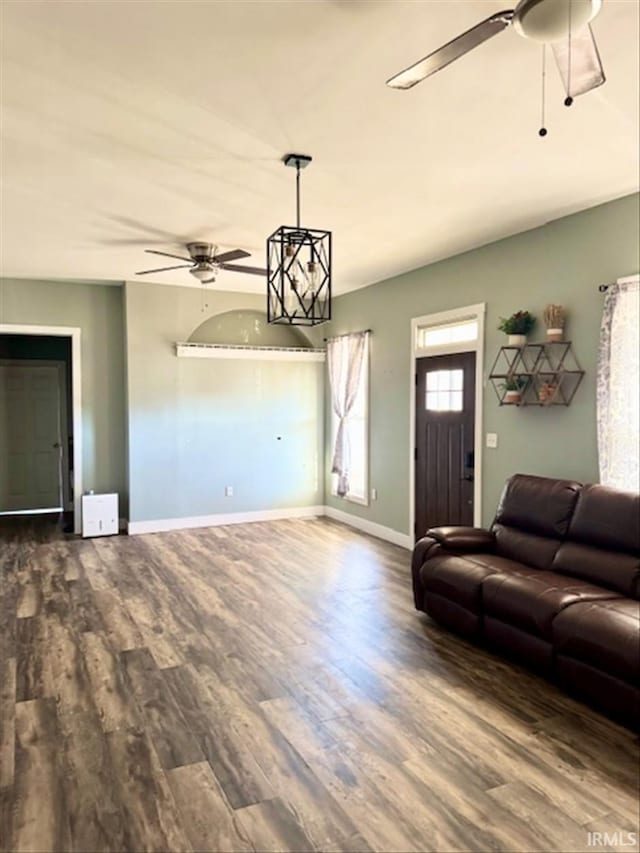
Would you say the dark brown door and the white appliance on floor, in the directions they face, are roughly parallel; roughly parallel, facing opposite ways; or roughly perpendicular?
roughly perpendicular

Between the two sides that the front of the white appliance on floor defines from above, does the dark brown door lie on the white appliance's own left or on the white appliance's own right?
on the white appliance's own left

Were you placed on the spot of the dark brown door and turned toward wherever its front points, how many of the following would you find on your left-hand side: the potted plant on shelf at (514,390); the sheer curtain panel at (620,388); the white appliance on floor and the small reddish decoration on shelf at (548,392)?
3

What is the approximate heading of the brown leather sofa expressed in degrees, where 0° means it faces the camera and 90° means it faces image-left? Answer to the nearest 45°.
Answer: approximately 45°

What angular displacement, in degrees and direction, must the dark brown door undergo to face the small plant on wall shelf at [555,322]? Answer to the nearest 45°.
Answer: approximately 90° to its left

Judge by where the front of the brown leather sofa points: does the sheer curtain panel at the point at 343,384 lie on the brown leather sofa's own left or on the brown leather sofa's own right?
on the brown leather sofa's own right

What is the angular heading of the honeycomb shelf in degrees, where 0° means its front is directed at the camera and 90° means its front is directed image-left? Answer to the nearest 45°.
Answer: approximately 45°

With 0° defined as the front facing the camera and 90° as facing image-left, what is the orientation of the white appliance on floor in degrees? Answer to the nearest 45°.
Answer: approximately 0°

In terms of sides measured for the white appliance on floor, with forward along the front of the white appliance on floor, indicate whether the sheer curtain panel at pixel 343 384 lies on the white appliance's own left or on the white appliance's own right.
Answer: on the white appliance's own left
